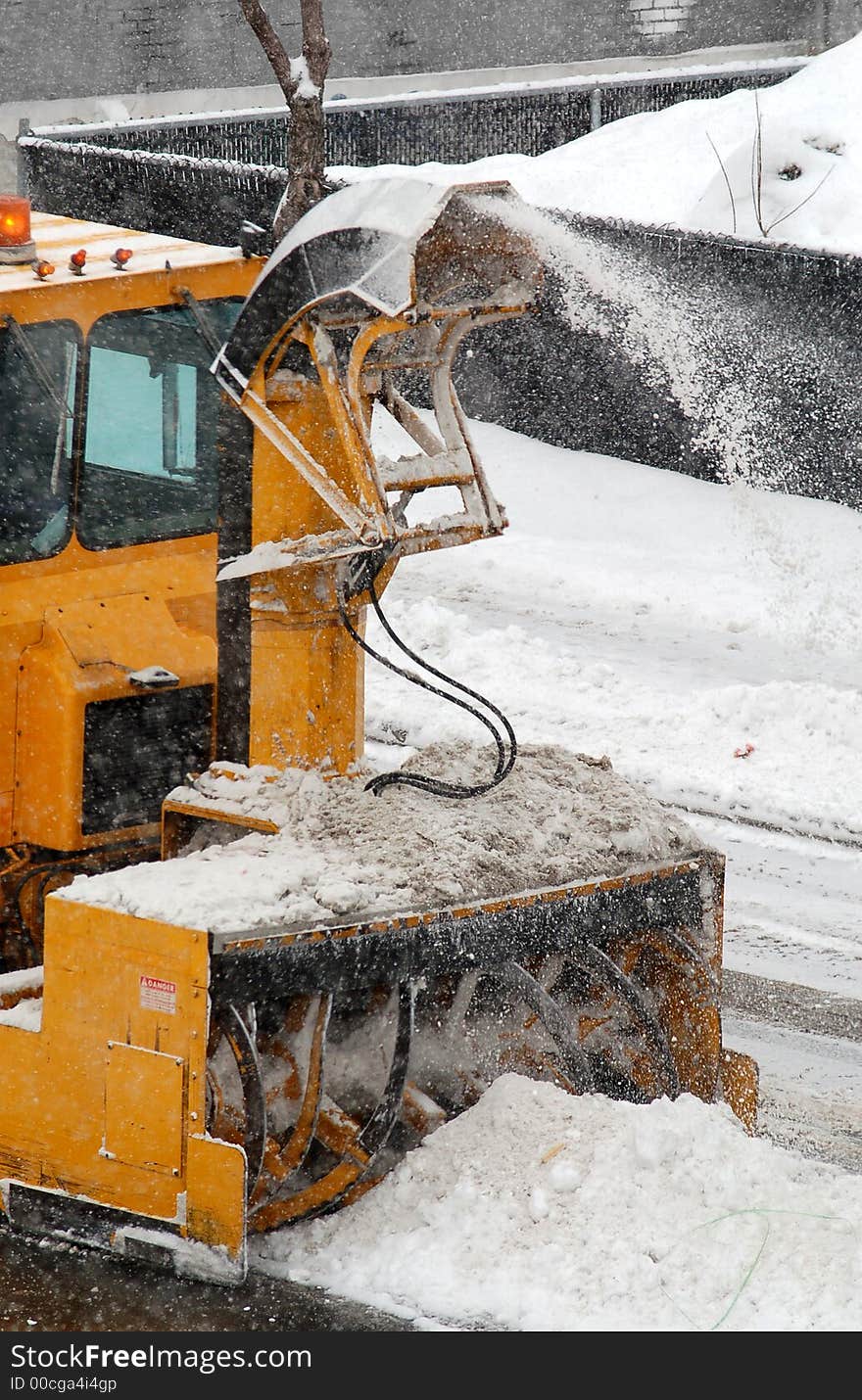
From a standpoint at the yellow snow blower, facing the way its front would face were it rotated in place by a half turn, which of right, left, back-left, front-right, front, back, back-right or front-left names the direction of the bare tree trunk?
front-right

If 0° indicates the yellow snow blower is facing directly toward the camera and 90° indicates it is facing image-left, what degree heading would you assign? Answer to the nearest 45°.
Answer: approximately 315°
